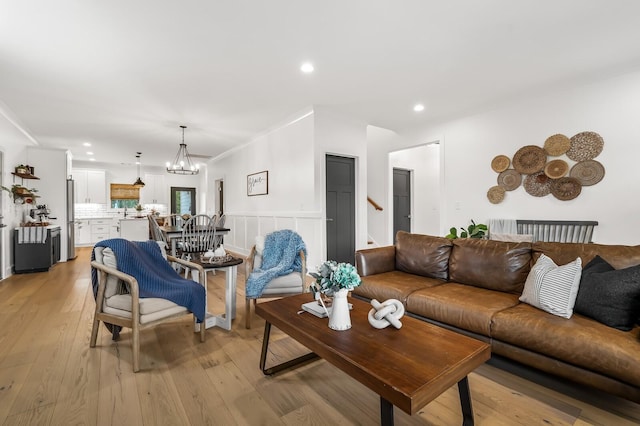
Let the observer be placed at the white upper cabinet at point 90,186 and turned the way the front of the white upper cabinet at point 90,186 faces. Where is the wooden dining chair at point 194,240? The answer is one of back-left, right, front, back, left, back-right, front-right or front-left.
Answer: front

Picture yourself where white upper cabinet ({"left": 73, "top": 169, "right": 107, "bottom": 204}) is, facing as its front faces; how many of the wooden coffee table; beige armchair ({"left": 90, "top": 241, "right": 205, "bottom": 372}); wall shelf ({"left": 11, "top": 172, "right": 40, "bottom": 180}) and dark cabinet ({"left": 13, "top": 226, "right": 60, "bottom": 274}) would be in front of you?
4

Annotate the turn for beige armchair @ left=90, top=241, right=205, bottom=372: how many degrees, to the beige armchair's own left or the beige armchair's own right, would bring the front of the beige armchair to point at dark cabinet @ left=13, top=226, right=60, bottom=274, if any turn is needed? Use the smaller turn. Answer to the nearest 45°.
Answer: approximately 135° to the beige armchair's own left

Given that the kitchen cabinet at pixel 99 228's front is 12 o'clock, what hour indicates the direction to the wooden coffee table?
The wooden coffee table is roughly at 12 o'clock from the kitchen cabinet.

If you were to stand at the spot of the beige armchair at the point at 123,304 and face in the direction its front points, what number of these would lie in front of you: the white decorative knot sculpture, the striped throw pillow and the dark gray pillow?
3

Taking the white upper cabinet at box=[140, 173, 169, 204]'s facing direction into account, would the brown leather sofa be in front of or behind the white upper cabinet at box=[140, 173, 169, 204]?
in front

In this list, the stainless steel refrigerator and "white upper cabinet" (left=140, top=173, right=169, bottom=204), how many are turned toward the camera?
1

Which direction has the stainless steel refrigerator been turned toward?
to the viewer's right

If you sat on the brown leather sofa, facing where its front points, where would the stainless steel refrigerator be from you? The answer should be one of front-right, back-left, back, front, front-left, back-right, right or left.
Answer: front-right

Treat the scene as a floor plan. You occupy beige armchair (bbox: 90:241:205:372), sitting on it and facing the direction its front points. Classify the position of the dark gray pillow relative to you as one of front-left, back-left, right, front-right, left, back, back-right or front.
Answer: front

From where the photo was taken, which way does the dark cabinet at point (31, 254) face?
to the viewer's right

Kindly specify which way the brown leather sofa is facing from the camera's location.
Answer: facing the viewer and to the left of the viewer

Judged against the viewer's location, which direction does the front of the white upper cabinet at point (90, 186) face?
facing the viewer

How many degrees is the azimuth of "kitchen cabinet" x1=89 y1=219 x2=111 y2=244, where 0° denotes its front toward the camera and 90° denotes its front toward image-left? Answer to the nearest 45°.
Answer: approximately 0°

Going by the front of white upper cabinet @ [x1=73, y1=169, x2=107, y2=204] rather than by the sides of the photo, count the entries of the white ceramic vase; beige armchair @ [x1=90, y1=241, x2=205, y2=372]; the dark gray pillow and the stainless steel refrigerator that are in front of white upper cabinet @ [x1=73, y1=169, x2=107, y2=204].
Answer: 4

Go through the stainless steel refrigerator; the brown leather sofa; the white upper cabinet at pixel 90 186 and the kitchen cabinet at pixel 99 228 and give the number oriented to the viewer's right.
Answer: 1
